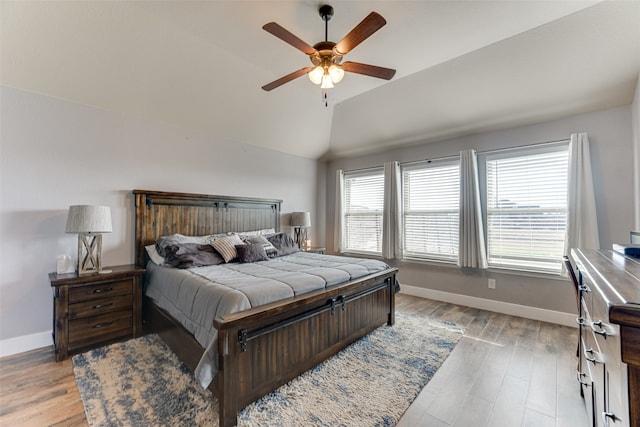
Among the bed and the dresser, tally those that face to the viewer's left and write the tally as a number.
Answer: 1

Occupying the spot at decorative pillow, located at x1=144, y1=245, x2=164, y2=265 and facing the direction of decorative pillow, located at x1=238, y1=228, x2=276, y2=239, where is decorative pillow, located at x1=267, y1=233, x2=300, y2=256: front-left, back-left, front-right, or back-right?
front-right

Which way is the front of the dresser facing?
to the viewer's left

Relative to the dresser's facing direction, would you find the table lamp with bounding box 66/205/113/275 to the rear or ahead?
ahead

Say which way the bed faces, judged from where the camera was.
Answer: facing the viewer and to the right of the viewer

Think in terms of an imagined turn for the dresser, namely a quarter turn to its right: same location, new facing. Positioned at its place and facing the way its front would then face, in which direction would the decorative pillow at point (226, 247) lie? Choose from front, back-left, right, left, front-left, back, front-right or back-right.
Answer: left

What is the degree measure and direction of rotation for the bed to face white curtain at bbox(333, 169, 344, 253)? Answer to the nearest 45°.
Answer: approximately 90° to its left

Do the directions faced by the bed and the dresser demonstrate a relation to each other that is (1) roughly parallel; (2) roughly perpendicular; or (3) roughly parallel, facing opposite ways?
roughly parallel, facing opposite ways

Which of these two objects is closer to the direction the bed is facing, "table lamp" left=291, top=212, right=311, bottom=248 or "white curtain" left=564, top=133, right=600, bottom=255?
the white curtain

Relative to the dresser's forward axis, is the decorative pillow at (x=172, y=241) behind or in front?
in front

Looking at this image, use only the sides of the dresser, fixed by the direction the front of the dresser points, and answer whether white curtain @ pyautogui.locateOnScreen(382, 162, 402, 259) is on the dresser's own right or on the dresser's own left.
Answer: on the dresser's own right

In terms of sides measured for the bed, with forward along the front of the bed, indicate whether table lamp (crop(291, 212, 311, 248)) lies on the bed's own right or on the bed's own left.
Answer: on the bed's own left

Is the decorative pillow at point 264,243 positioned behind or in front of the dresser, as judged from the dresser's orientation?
in front

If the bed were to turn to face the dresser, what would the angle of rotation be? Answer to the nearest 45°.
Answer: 0° — it already faces it

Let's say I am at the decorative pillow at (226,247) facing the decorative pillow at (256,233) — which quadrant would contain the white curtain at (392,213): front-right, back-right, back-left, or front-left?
front-right
